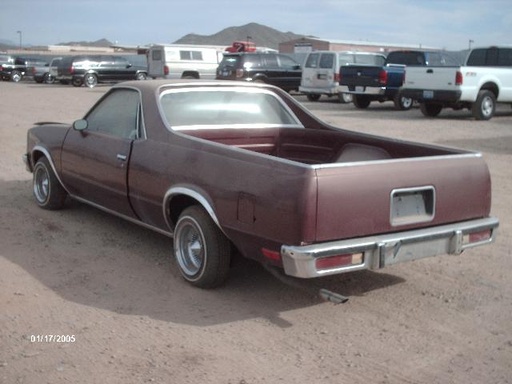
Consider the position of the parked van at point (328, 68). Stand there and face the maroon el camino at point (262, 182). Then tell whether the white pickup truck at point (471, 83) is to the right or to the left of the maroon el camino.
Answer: left

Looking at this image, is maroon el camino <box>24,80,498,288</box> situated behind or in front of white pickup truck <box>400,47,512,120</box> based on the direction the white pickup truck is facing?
behind

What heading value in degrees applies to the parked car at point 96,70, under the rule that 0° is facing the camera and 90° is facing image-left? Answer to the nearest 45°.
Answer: approximately 225°

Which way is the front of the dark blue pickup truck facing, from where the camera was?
facing away from the viewer and to the right of the viewer

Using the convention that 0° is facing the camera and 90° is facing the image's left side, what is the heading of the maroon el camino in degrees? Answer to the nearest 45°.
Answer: approximately 135°

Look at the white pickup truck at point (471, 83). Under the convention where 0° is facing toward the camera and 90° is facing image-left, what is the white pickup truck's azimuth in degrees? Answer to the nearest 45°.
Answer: approximately 225°

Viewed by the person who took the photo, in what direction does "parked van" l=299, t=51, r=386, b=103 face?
facing away from the viewer and to the right of the viewer

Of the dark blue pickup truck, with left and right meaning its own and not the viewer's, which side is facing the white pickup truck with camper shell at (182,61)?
left

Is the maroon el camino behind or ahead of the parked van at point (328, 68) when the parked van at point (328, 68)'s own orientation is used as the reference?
behind
